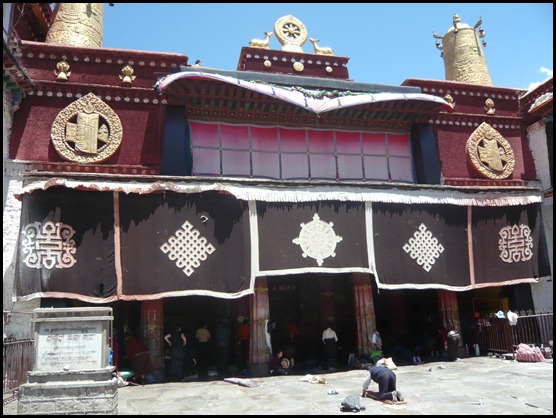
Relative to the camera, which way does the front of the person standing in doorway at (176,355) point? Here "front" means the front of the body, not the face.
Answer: away from the camera

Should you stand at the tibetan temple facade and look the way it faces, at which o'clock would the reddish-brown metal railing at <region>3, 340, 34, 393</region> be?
The reddish-brown metal railing is roughly at 2 o'clock from the tibetan temple facade.

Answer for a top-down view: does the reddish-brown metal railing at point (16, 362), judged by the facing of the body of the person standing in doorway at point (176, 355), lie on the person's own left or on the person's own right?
on the person's own left

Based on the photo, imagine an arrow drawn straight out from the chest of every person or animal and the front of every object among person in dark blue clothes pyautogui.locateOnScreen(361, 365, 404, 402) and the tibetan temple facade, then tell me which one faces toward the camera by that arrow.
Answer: the tibetan temple facade

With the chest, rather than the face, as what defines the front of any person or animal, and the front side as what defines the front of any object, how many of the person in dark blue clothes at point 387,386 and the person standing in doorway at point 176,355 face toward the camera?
0

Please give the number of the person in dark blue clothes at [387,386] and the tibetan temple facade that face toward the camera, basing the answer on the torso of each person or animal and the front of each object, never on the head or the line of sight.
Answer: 1

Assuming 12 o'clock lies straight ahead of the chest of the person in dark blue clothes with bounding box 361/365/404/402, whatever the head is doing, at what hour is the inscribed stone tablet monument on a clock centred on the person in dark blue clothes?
The inscribed stone tablet monument is roughly at 10 o'clock from the person in dark blue clothes.

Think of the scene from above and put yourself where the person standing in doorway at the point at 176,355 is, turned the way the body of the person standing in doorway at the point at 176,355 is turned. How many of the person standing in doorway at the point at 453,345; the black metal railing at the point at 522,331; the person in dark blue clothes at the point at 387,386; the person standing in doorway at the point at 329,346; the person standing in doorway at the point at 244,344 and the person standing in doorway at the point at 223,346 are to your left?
0

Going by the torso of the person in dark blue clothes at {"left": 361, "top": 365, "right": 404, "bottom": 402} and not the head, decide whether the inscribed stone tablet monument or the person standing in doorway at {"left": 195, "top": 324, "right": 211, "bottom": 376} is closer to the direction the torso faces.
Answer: the person standing in doorway

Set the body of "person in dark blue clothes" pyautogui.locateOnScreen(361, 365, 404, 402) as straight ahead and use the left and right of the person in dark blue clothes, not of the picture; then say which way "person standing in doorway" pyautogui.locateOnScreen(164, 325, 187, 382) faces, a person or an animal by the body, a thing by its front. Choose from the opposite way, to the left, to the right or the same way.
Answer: the same way

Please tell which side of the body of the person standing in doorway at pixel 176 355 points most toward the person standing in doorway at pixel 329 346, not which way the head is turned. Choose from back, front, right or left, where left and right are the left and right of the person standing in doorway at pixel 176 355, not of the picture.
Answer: right

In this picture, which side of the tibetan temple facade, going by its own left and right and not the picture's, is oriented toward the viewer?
front

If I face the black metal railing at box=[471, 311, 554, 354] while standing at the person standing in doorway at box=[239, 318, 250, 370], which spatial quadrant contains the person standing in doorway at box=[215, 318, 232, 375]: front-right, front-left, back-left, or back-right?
back-right

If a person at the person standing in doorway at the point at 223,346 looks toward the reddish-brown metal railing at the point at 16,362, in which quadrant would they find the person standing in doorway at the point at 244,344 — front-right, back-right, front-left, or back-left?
back-left

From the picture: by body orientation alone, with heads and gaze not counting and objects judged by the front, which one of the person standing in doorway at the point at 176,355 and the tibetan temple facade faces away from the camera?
the person standing in doorway

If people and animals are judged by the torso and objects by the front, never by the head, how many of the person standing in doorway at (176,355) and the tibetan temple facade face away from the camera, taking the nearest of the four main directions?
1

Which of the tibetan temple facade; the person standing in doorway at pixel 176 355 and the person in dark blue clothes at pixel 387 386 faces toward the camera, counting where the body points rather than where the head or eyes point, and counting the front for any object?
the tibetan temple facade
